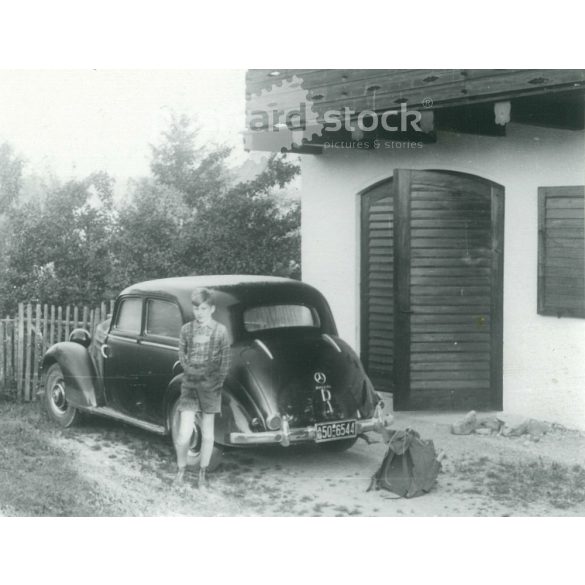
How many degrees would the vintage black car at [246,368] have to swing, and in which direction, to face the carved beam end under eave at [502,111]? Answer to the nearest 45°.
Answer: approximately 135° to its right

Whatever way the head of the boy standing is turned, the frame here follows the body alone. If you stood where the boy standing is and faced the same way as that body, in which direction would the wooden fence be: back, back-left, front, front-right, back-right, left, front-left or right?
back-right

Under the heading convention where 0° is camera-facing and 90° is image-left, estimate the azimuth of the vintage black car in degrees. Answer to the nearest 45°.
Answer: approximately 135°

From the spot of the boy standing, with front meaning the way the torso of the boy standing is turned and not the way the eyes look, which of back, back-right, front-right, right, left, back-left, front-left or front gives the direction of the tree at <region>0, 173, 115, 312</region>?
back-right

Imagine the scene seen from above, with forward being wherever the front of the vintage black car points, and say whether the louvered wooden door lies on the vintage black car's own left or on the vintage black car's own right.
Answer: on the vintage black car's own right

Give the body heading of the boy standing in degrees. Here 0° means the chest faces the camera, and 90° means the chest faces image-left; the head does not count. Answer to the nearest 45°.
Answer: approximately 0°

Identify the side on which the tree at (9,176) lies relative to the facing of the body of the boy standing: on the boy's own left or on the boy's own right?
on the boy's own right

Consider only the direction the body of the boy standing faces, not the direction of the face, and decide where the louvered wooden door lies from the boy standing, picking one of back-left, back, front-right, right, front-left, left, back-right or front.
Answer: back-left

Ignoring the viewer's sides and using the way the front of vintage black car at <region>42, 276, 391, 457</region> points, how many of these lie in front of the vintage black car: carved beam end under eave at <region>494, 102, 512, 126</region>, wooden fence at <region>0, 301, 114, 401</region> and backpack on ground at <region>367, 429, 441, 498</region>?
1
